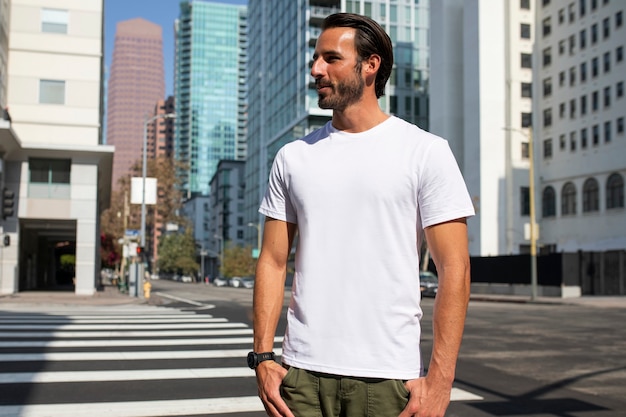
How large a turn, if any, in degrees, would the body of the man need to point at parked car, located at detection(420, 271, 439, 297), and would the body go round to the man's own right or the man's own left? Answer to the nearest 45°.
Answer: approximately 180°

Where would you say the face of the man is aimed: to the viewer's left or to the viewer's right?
to the viewer's left

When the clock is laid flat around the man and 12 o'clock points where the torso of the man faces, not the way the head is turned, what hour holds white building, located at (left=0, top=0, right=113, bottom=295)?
The white building is roughly at 5 o'clock from the man.

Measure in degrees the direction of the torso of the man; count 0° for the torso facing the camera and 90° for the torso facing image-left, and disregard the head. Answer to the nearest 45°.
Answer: approximately 0°
